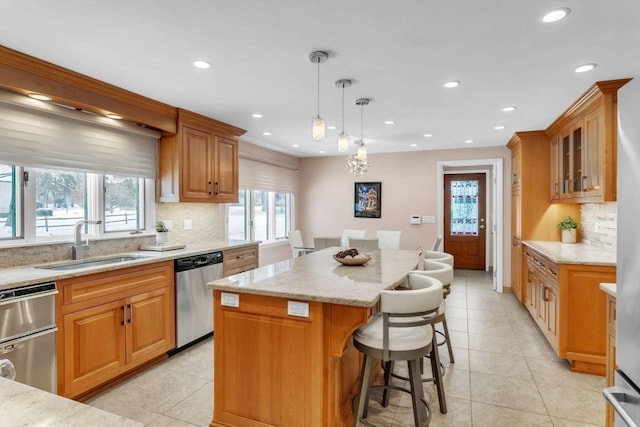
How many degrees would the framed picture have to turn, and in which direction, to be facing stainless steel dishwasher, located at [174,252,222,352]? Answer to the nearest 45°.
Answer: approximately 45° to its right

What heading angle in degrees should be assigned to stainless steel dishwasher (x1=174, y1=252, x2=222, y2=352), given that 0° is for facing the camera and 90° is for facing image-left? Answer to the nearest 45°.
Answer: approximately 315°

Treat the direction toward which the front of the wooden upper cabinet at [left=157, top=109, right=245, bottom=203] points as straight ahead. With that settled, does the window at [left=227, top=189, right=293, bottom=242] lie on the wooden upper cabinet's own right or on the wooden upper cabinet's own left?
on the wooden upper cabinet's own left

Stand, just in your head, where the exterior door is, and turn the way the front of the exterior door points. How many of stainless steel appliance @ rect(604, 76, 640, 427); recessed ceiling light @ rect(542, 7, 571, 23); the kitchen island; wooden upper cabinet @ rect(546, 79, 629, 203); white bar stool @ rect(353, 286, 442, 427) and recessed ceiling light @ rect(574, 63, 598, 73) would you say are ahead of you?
6

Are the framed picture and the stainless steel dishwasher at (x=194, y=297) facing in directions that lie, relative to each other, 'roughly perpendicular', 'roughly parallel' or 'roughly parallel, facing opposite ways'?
roughly perpendicular

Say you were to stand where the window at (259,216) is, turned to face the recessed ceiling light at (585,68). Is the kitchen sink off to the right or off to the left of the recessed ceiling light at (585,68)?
right

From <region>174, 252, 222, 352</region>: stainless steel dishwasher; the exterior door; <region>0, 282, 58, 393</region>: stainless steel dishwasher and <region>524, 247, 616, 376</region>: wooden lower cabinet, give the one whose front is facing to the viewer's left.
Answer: the wooden lower cabinet

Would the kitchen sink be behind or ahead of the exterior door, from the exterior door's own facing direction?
ahead

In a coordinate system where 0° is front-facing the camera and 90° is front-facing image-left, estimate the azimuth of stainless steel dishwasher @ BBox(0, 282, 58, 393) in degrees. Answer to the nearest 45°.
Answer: approximately 315°

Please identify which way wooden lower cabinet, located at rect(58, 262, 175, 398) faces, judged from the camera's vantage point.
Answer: facing the viewer and to the right of the viewer

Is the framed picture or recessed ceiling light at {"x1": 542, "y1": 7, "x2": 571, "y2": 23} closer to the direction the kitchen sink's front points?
the recessed ceiling light

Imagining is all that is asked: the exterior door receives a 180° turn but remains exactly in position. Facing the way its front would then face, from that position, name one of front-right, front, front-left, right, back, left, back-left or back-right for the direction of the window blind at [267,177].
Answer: back-left

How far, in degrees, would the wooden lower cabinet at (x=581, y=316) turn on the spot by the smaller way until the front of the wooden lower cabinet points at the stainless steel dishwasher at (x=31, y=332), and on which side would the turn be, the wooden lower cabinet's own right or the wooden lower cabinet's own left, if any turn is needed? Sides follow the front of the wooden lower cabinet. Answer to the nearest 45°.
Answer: approximately 45° to the wooden lower cabinet's own left

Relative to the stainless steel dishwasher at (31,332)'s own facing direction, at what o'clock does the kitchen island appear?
The kitchen island is roughly at 12 o'clock from the stainless steel dishwasher.

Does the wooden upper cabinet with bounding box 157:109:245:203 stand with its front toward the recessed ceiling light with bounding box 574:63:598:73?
yes
